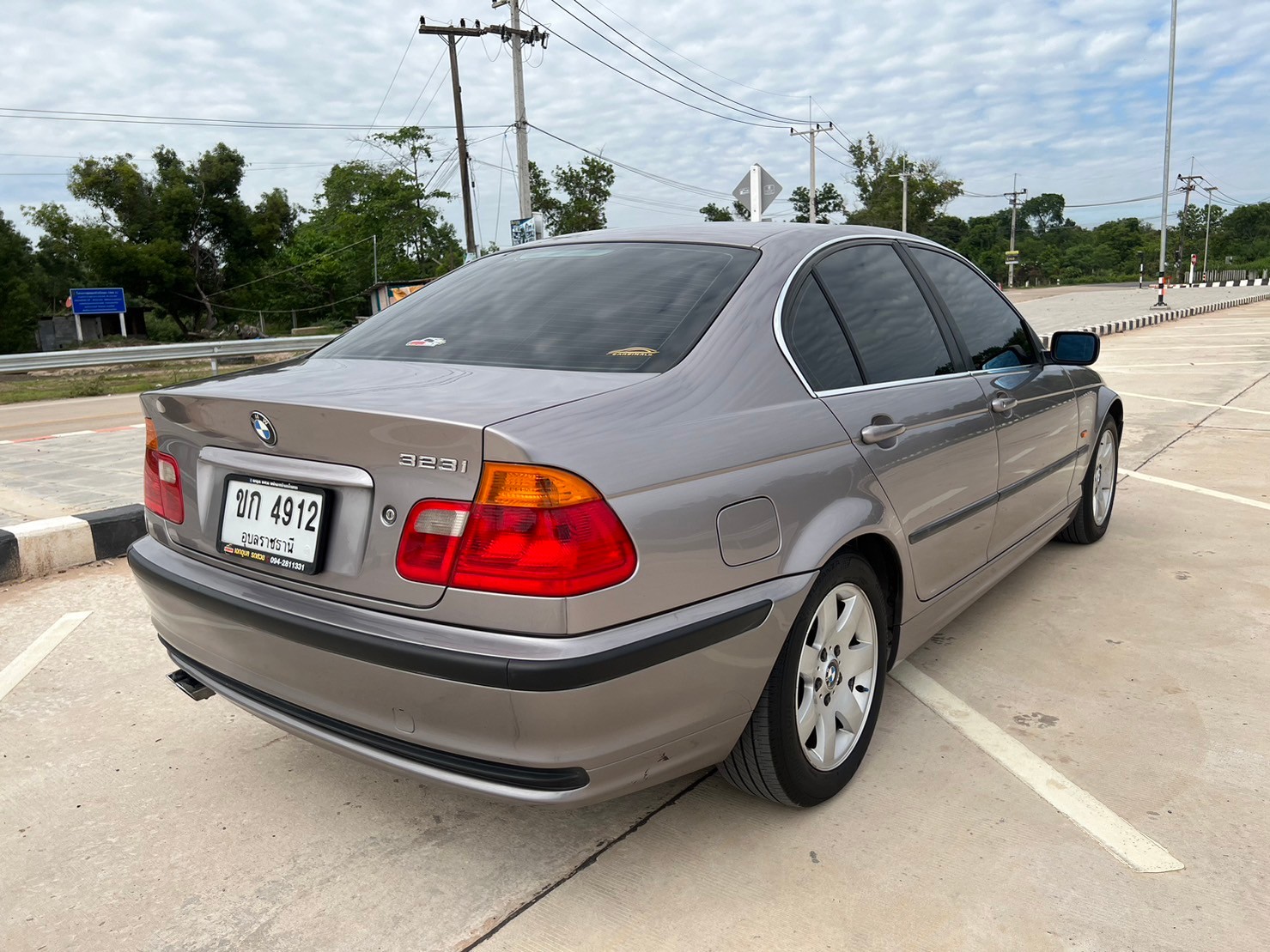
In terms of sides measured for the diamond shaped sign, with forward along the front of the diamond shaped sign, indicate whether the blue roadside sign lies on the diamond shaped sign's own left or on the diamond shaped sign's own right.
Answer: on the diamond shaped sign's own left

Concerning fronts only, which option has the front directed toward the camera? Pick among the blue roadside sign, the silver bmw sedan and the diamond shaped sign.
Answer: the blue roadside sign

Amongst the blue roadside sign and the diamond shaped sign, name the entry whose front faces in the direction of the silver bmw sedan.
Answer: the blue roadside sign

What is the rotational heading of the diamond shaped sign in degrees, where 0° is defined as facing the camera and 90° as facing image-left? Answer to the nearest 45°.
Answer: approximately 180°

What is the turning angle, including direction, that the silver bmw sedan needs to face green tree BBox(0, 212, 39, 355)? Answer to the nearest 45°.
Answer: approximately 90° to its left

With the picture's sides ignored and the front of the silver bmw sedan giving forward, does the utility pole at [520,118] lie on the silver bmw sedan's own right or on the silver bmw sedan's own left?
on the silver bmw sedan's own left

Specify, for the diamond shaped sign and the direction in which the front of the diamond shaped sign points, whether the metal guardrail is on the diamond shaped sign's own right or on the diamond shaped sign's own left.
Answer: on the diamond shaped sign's own left

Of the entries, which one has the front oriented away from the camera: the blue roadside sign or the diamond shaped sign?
the diamond shaped sign

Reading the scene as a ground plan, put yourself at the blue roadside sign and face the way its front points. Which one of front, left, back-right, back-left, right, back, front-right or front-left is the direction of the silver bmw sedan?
front

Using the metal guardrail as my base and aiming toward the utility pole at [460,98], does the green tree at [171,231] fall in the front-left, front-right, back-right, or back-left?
front-left

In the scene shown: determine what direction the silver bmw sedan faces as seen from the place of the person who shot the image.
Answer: facing away from the viewer and to the right of the viewer

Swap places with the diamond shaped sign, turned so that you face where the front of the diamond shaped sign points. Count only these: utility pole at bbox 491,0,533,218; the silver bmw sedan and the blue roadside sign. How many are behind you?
1

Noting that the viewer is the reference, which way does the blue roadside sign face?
facing the viewer
